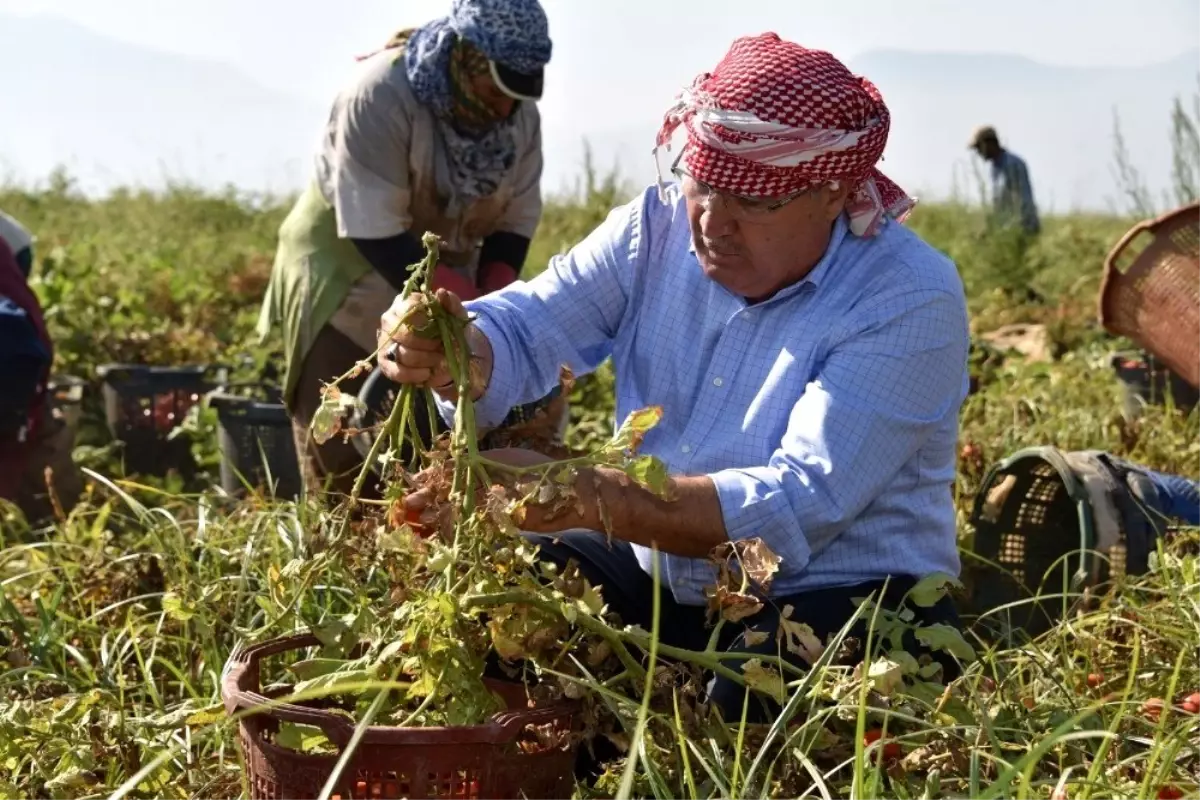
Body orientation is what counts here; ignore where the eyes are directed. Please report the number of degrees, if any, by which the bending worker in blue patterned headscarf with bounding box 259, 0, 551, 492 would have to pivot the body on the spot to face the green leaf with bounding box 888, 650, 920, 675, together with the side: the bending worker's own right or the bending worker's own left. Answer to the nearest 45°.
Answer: approximately 45° to the bending worker's own right

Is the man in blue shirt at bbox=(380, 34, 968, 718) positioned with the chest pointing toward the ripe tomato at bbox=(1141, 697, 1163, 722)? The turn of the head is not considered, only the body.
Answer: no

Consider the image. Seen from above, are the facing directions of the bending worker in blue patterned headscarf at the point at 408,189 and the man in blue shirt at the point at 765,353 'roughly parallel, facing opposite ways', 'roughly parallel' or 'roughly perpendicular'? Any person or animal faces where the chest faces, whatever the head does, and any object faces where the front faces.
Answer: roughly perpendicular

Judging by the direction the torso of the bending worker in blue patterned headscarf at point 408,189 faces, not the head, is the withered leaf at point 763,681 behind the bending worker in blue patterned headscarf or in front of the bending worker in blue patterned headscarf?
in front

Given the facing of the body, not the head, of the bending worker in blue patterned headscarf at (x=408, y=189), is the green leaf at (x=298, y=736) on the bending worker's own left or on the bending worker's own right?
on the bending worker's own right

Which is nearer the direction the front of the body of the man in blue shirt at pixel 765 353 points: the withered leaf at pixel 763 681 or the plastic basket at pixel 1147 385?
the withered leaf

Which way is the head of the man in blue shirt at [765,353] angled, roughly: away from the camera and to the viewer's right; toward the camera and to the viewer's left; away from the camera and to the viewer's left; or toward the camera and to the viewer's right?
toward the camera and to the viewer's left

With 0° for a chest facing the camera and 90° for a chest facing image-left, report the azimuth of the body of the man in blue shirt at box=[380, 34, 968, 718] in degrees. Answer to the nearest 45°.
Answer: approximately 45°

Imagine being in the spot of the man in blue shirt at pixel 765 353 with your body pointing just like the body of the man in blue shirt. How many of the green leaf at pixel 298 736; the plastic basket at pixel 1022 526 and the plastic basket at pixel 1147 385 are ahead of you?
1

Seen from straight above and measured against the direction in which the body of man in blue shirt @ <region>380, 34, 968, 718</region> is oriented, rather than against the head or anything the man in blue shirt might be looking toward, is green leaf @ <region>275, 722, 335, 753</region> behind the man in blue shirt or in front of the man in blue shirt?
in front

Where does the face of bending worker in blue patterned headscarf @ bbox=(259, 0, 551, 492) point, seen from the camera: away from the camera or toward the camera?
toward the camera

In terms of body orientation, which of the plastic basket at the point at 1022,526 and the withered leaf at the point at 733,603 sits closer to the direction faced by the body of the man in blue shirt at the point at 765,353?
the withered leaf

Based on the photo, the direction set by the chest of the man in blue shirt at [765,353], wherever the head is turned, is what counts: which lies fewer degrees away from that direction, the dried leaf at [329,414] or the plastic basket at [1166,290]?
the dried leaf

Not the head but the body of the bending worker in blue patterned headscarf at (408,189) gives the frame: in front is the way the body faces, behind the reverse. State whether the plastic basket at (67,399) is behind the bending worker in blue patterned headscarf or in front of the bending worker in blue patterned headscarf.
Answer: behind

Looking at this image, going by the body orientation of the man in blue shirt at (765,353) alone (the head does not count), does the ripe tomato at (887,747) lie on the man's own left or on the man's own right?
on the man's own left

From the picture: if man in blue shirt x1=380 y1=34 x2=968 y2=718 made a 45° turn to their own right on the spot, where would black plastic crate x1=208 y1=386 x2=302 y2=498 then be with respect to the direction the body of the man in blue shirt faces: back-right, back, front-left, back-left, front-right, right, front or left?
front-right

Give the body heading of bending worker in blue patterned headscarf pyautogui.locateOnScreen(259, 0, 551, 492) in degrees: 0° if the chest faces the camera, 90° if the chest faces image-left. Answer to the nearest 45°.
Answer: approximately 315°

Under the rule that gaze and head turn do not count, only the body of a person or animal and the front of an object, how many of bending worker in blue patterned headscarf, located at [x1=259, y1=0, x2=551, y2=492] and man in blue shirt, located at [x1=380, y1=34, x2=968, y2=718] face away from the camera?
0

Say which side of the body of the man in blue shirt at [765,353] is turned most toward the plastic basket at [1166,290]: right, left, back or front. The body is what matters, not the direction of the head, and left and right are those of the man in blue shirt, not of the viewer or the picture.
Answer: back
